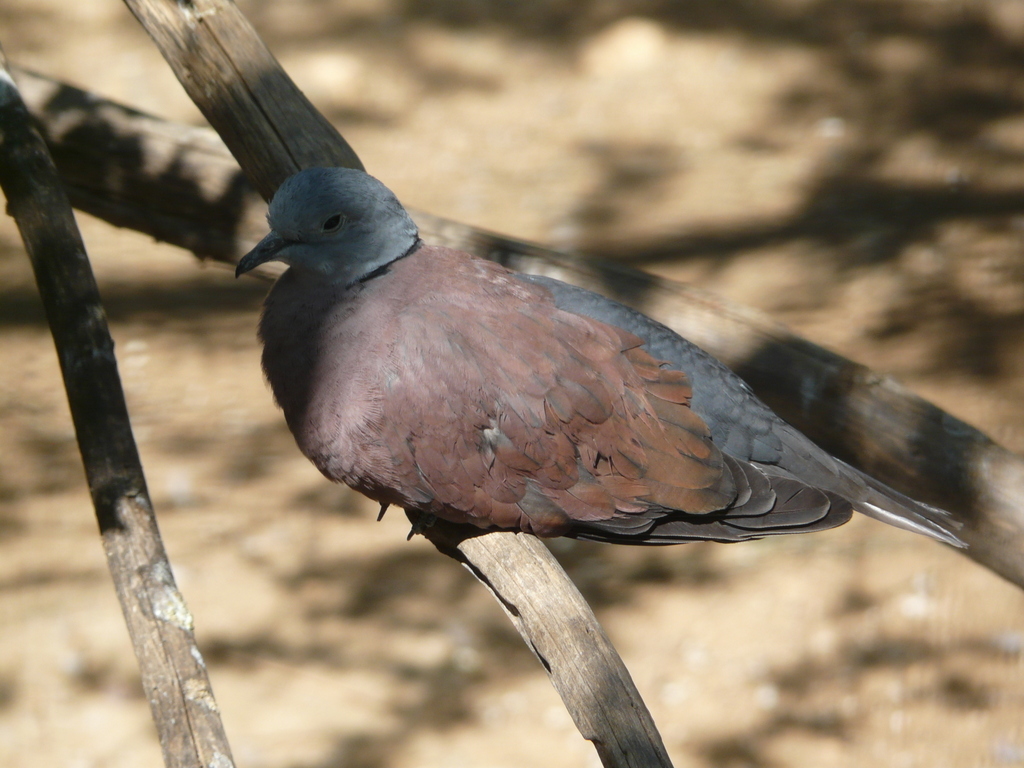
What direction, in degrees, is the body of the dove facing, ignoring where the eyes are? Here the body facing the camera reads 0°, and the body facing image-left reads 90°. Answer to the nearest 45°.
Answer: approximately 90°
